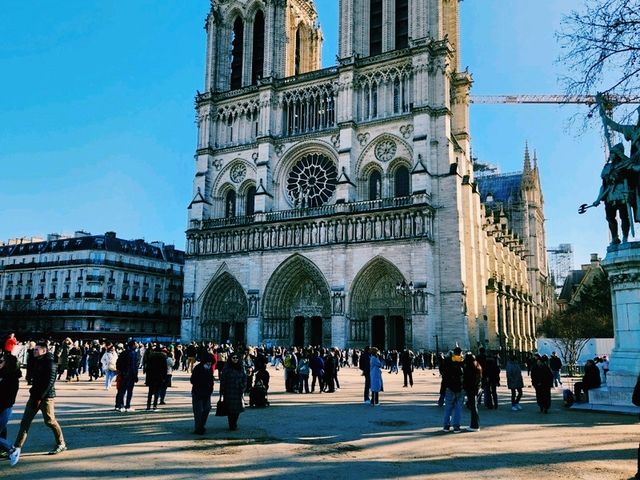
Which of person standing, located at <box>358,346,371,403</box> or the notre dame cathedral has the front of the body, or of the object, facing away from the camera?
the person standing

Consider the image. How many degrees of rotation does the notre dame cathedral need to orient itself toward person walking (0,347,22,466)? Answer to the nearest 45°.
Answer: approximately 45° to its left

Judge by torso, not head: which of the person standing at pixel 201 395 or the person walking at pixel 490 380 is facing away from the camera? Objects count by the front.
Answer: the person walking at pixel 490 380

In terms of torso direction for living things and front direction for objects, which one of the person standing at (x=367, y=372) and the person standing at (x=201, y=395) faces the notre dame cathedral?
the person standing at (x=367, y=372)

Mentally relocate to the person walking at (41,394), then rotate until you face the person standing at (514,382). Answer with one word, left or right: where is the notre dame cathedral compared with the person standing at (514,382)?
left

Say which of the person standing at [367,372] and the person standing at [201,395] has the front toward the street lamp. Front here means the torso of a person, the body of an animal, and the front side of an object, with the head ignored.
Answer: the person standing at [367,372]

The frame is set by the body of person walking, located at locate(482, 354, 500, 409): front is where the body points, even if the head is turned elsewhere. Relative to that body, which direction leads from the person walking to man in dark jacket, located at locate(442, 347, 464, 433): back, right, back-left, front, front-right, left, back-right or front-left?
back

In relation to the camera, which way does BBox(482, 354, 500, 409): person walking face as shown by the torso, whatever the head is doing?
away from the camera

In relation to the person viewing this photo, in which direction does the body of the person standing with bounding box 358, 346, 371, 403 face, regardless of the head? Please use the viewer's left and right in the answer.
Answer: facing away from the viewer

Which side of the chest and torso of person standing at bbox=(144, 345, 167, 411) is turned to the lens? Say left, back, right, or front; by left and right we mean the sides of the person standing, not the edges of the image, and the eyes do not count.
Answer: back

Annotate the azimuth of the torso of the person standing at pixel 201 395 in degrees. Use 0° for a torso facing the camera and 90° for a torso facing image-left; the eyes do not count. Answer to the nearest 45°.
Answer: approximately 315°
